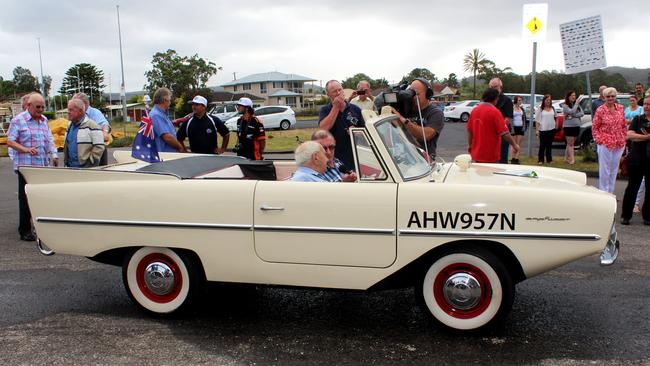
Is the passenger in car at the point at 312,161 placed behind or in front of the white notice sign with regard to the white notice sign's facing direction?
in front

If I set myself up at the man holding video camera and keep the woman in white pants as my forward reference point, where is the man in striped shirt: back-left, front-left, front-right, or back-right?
back-right

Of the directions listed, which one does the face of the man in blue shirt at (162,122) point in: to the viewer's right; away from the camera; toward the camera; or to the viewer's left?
to the viewer's right

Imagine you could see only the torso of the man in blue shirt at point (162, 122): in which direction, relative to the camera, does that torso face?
to the viewer's right

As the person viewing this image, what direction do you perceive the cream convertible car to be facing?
facing to the right of the viewer

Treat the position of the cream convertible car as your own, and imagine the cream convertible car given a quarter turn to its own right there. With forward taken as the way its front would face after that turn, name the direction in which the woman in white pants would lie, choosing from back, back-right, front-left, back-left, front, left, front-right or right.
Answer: back-left

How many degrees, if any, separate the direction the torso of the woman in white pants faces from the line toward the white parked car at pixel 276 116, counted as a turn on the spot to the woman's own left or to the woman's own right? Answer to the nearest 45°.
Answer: approximately 135° to the woman's own right

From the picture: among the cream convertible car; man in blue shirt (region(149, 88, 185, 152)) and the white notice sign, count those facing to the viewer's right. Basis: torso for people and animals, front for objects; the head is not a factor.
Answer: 2

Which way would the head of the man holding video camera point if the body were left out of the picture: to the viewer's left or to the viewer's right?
to the viewer's left

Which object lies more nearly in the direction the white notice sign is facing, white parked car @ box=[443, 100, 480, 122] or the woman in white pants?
the woman in white pants

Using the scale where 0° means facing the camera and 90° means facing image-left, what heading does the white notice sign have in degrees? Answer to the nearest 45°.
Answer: approximately 0°

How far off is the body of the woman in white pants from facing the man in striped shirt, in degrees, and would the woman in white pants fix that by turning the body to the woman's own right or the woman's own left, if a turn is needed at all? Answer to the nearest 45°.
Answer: approximately 45° to the woman's own right

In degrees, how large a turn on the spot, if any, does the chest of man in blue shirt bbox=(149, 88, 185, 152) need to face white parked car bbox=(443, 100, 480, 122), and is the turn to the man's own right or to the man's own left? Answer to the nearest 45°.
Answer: approximately 45° to the man's own left

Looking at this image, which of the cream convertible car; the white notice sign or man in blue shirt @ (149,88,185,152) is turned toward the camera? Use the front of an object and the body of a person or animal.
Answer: the white notice sign

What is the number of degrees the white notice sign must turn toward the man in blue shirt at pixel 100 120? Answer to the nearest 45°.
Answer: approximately 45° to its right

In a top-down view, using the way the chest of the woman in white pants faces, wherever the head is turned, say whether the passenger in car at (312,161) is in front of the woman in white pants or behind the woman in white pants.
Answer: in front
